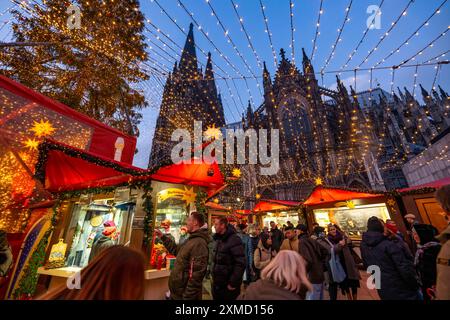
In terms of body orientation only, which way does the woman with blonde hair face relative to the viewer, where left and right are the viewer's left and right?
facing away from the viewer and to the right of the viewer

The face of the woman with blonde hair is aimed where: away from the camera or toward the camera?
away from the camera

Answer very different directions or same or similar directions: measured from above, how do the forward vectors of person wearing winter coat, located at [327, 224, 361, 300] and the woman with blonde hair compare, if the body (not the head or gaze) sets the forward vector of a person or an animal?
very different directions

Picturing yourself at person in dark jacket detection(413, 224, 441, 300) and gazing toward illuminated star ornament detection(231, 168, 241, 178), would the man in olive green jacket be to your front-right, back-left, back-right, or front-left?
front-left

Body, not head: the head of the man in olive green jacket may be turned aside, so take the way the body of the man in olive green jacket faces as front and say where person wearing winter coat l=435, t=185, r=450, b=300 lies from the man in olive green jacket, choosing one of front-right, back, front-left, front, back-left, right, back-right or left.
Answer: back-left

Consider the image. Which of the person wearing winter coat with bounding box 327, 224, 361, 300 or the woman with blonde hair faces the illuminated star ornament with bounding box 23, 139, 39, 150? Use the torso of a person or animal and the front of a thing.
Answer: the person wearing winter coat

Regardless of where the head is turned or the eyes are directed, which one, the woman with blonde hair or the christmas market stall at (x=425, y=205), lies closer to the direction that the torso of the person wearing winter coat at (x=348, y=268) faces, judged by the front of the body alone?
the woman with blonde hair

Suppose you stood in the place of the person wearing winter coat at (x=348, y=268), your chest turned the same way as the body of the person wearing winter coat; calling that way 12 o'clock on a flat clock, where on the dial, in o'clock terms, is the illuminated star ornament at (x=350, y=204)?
The illuminated star ornament is roughly at 5 o'clock from the person wearing winter coat.

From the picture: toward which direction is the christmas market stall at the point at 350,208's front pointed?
toward the camera

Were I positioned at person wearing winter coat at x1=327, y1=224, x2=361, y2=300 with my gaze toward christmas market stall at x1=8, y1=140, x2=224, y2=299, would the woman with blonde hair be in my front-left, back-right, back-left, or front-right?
front-left
